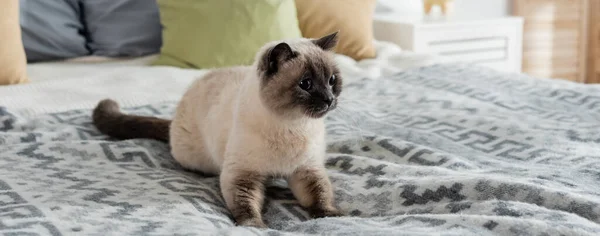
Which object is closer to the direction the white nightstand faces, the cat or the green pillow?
the cat

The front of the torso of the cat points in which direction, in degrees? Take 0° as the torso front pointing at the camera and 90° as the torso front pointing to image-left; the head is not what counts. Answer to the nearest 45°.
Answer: approximately 315°

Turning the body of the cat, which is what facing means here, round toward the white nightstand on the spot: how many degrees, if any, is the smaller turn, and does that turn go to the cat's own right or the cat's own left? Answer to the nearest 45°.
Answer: approximately 90° to the cat's own left

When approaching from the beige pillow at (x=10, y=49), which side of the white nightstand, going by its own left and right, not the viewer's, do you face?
right

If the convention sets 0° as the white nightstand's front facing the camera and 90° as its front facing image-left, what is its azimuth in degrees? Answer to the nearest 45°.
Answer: approximately 315°

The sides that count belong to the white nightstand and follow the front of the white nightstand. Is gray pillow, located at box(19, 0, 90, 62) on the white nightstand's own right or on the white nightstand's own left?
on the white nightstand's own right

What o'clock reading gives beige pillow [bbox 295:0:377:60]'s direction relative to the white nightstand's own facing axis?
The beige pillow is roughly at 3 o'clock from the white nightstand.

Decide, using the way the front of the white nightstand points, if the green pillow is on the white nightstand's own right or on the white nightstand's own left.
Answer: on the white nightstand's own right

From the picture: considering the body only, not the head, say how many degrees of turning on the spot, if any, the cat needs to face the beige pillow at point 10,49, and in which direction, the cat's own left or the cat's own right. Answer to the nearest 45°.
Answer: approximately 180°

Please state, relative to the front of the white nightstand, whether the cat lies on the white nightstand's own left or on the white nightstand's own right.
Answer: on the white nightstand's own right

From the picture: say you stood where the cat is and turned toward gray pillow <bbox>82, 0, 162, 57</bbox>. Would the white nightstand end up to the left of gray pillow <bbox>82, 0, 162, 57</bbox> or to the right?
right

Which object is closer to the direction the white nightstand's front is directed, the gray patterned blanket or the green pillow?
the gray patterned blanket

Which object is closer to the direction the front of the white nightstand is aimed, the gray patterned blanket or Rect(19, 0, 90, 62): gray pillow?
the gray patterned blanket
